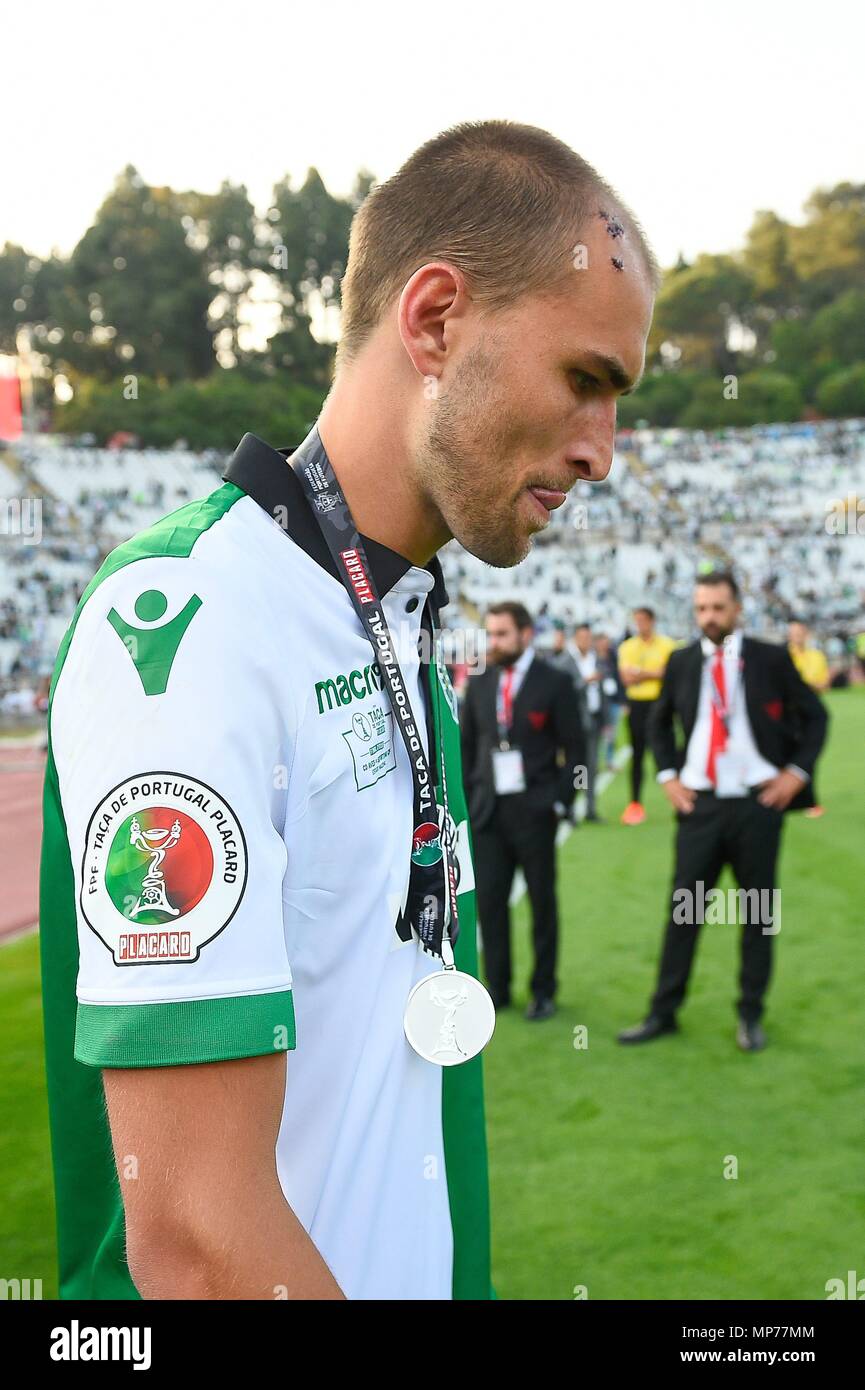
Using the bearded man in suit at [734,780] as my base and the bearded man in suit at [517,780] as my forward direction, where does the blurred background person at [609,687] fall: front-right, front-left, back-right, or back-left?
front-right
